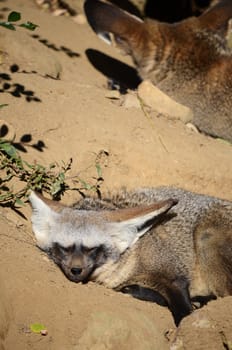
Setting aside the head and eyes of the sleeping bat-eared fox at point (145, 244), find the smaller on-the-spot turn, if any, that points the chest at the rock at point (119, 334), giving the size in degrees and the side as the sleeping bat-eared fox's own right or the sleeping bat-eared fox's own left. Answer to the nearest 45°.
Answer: approximately 45° to the sleeping bat-eared fox's own left

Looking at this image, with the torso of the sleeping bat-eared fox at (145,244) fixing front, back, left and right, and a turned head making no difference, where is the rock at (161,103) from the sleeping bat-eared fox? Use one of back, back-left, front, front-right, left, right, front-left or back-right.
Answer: back-right

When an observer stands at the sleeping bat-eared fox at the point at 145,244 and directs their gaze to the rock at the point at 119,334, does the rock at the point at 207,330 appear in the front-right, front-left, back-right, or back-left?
front-left

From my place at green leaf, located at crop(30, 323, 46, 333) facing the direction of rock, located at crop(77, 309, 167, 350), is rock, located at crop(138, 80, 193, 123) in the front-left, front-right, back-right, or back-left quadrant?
front-left

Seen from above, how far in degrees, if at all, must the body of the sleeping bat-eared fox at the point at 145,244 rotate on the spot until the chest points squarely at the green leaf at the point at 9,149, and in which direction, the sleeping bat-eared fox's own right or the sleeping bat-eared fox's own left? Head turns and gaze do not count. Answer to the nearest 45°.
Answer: approximately 45° to the sleeping bat-eared fox's own right

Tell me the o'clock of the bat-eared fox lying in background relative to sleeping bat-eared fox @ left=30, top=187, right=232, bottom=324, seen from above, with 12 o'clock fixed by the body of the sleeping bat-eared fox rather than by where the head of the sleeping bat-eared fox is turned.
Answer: The bat-eared fox lying in background is roughly at 4 o'clock from the sleeping bat-eared fox.

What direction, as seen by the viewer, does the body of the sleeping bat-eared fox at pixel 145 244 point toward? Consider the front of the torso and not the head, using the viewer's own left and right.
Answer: facing the viewer and to the left of the viewer

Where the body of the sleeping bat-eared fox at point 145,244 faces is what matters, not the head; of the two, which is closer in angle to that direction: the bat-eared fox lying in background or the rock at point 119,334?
the rock

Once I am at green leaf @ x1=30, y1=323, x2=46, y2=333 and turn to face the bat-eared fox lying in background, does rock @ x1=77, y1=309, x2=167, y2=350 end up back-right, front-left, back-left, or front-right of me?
front-right

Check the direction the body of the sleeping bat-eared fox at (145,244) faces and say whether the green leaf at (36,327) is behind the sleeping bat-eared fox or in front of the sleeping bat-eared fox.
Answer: in front
